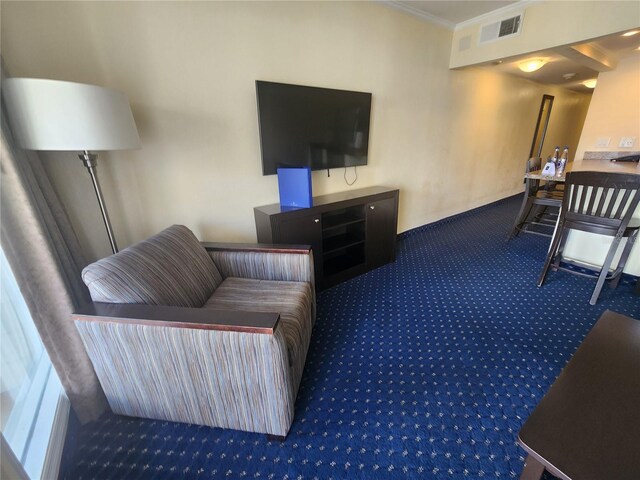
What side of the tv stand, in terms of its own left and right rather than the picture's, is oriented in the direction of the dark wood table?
front

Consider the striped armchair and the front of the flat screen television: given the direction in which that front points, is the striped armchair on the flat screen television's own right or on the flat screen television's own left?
on the flat screen television's own right

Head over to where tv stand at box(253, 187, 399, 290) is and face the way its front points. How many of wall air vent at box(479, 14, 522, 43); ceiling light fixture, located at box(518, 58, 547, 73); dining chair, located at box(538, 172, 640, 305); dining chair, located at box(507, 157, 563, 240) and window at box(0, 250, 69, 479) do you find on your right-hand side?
1

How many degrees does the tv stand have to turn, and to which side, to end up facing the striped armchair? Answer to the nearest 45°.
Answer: approximately 90° to its right

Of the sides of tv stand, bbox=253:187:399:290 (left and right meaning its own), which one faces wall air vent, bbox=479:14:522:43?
left

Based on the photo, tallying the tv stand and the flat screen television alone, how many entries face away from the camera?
0

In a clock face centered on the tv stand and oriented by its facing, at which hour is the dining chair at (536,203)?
The dining chair is roughly at 10 o'clock from the tv stand.

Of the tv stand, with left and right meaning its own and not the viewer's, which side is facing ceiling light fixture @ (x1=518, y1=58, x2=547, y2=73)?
left

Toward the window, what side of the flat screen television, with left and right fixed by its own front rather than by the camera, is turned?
right

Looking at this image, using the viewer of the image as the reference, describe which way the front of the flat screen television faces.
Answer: facing the viewer and to the right of the viewer
